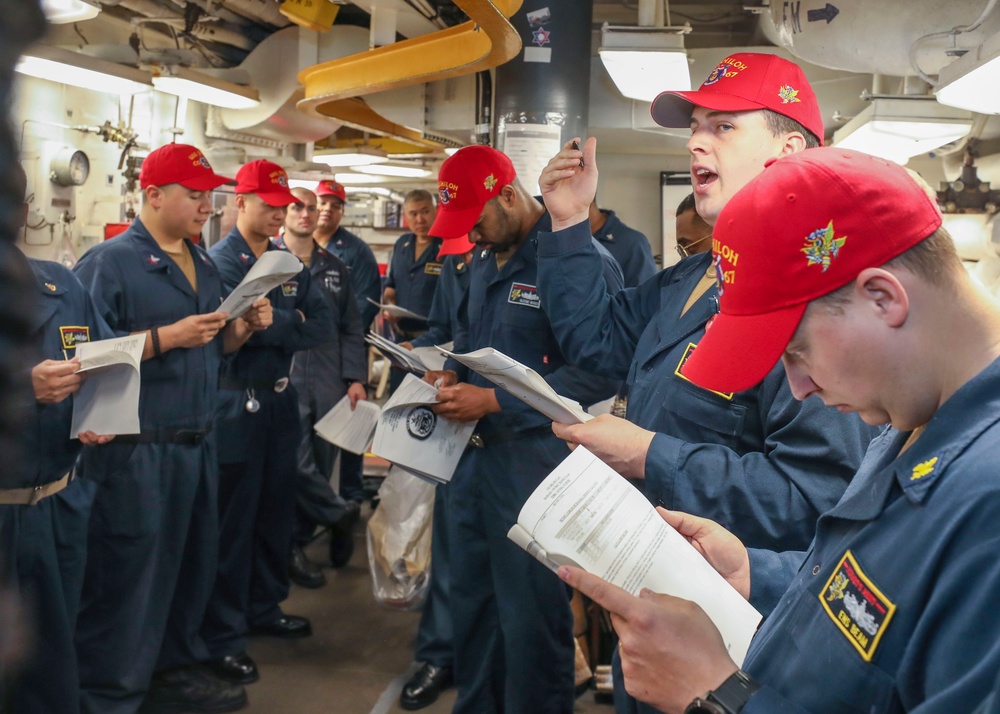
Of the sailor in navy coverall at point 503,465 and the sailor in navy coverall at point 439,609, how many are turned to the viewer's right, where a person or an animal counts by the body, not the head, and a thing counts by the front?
0

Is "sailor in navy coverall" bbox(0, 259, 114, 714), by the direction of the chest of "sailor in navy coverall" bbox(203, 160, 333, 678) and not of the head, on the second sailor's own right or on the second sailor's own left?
on the second sailor's own right

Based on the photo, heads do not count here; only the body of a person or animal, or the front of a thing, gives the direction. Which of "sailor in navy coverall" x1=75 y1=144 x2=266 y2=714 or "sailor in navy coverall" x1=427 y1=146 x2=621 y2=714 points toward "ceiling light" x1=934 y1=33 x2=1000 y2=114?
"sailor in navy coverall" x1=75 y1=144 x2=266 y2=714

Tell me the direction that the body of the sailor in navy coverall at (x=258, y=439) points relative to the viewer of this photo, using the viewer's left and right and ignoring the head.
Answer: facing the viewer and to the right of the viewer

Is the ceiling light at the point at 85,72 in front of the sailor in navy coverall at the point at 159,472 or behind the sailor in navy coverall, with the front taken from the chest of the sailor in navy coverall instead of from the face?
behind

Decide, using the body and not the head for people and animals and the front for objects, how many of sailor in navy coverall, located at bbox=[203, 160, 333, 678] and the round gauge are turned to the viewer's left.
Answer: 0

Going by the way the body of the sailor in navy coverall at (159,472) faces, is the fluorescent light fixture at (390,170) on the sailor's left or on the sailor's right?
on the sailor's left
